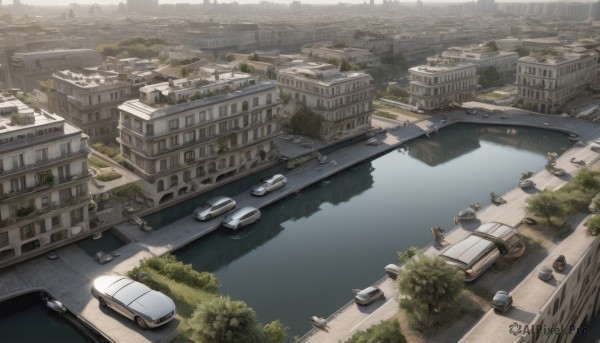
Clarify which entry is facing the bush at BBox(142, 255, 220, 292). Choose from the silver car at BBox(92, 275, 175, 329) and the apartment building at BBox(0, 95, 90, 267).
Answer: the apartment building

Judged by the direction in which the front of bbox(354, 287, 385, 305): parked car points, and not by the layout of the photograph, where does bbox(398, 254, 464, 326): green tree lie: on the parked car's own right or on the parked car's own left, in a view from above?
on the parked car's own left

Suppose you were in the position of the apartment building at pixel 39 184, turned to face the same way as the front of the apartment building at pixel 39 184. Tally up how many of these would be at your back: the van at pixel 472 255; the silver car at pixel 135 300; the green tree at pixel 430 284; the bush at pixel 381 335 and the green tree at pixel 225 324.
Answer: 0

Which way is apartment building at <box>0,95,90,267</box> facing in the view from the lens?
facing the viewer and to the right of the viewer

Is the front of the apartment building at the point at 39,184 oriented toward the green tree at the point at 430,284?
yes

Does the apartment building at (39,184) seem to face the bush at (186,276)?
yes
